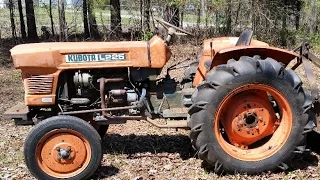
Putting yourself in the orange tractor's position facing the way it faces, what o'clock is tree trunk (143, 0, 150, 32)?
The tree trunk is roughly at 3 o'clock from the orange tractor.

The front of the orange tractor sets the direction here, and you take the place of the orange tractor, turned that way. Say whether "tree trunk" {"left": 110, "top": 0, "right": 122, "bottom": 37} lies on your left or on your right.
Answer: on your right

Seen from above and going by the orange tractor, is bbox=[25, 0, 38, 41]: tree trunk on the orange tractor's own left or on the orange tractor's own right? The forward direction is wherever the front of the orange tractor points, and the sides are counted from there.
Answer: on the orange tractor's own right

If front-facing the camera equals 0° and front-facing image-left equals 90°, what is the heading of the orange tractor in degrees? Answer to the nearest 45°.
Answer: approximately 90°

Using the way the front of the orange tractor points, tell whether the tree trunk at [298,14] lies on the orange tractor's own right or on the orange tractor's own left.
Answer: on the orange tractor's own right

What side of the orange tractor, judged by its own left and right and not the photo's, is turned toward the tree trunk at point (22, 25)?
right

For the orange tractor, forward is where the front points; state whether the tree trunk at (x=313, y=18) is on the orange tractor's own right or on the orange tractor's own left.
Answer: on the orange tractor's own right

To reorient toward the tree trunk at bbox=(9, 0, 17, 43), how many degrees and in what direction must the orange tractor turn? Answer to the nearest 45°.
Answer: approximately 45° to its right

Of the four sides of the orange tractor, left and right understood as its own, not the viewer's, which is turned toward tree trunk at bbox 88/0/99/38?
right
